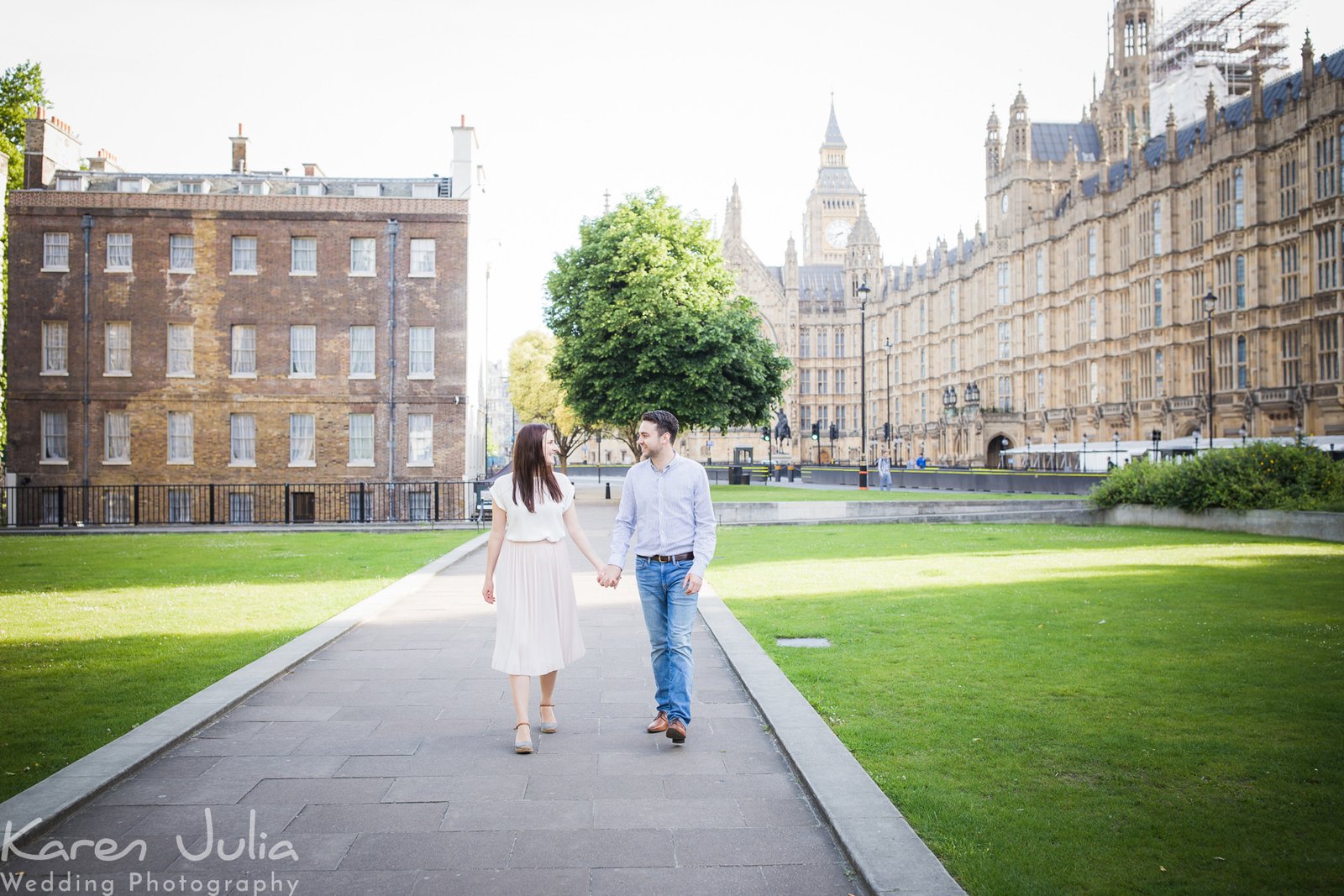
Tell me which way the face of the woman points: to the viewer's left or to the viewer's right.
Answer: to the viewer's right

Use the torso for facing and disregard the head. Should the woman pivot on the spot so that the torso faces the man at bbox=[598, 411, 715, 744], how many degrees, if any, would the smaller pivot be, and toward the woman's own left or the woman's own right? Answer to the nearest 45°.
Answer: approximately 90° to the woman's own left

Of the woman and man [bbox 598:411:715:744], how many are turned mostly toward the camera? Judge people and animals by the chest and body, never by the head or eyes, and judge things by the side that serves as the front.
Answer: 2

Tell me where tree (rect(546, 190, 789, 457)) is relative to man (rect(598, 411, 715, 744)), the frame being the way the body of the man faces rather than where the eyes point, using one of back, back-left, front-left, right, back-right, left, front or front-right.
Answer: back

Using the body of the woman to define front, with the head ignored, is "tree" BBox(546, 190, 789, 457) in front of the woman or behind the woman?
behind

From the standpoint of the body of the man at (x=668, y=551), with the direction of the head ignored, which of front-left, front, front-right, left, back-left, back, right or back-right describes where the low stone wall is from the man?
back-left

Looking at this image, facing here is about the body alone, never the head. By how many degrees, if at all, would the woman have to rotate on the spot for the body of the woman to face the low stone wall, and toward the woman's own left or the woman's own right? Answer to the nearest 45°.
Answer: approximately 135° to the woman's own left

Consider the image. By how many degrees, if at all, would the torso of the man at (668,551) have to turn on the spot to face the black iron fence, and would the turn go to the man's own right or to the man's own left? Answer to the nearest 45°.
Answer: approximately 135° to the man's own right

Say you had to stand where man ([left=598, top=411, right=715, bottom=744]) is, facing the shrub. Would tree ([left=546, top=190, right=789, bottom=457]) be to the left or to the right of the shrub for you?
left

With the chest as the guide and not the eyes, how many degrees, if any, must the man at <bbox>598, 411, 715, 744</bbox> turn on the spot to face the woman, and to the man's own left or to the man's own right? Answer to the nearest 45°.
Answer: approximately 90° to the man's own right
